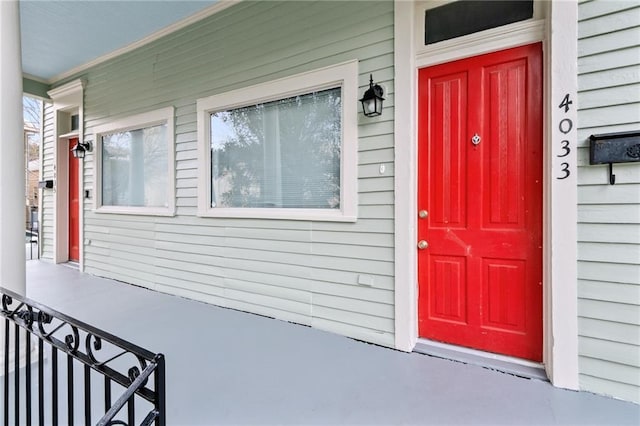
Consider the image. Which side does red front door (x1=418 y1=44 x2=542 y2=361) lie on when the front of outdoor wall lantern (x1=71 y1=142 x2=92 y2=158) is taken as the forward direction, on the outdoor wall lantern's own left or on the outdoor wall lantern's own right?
on the outdoor wall lantern's own left

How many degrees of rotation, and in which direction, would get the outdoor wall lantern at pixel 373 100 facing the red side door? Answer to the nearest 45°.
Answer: approximately 90° to its right

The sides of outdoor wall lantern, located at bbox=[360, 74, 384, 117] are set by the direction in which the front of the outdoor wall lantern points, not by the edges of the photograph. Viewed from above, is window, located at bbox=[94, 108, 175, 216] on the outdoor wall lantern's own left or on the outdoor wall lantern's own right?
on the outdoor wall lantern's own right

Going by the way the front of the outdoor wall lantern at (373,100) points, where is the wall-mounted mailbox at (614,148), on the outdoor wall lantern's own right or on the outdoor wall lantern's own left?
on the outdoor wall lantern's own left

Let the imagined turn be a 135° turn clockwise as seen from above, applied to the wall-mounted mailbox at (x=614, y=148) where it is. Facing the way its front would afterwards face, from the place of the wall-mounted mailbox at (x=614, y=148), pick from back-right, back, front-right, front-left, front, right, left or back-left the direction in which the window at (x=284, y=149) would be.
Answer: front-left

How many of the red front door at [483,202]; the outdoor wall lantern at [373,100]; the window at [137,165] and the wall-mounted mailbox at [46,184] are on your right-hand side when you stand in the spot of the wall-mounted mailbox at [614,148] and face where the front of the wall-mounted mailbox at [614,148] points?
4

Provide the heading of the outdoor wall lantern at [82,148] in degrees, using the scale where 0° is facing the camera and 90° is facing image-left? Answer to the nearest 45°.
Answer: approximately 45°

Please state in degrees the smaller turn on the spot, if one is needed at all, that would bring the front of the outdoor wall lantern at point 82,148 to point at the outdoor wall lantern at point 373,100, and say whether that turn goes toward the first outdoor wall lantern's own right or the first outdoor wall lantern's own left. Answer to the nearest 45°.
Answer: approximately 90° to the first outdoor wall lantern's own left

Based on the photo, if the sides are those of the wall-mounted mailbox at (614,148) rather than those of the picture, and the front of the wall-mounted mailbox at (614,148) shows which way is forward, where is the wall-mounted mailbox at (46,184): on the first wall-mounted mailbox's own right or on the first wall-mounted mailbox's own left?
on the first wall-mounted mailbox's own right

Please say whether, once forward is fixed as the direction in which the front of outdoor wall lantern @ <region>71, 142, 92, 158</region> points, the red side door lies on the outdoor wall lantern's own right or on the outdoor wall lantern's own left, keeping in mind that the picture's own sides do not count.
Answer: on the outdoor wall lantern's own right
